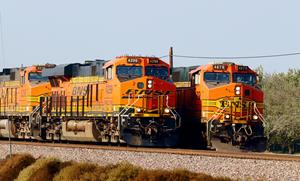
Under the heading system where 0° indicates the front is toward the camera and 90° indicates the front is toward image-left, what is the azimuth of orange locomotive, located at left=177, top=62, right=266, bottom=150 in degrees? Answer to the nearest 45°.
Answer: approximately 315°

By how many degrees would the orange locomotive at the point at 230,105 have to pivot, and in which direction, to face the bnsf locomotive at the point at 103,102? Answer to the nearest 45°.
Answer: approximately 135° to its right

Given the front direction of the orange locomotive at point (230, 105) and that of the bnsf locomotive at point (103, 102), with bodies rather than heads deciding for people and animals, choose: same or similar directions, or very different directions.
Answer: same or similar directions

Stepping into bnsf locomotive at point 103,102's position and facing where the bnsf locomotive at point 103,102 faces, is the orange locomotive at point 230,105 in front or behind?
in front

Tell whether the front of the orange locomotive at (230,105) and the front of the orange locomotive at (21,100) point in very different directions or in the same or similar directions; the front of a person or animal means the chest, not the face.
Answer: same or similar directions

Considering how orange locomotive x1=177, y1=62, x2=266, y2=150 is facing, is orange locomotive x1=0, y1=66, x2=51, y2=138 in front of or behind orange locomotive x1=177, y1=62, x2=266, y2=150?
behind

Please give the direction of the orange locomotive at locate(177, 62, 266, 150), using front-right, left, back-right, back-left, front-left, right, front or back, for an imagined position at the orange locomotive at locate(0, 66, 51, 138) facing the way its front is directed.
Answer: front

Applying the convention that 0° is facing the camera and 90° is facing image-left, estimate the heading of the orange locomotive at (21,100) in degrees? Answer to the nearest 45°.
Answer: approximately 315°

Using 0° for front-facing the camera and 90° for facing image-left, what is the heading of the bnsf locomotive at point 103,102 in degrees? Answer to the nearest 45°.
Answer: approximately 315°
